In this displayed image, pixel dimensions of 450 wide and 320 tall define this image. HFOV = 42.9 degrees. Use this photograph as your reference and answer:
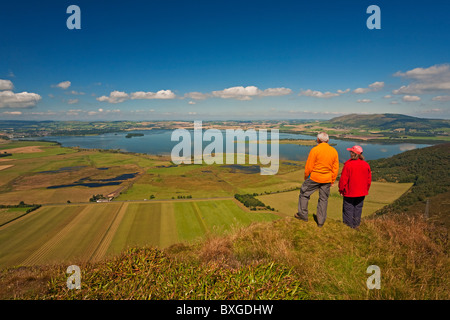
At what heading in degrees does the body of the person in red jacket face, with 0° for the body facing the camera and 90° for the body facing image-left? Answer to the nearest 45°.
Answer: approximately 135°

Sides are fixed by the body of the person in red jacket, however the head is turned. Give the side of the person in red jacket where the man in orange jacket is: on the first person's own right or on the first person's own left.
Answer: on the first person's own left
